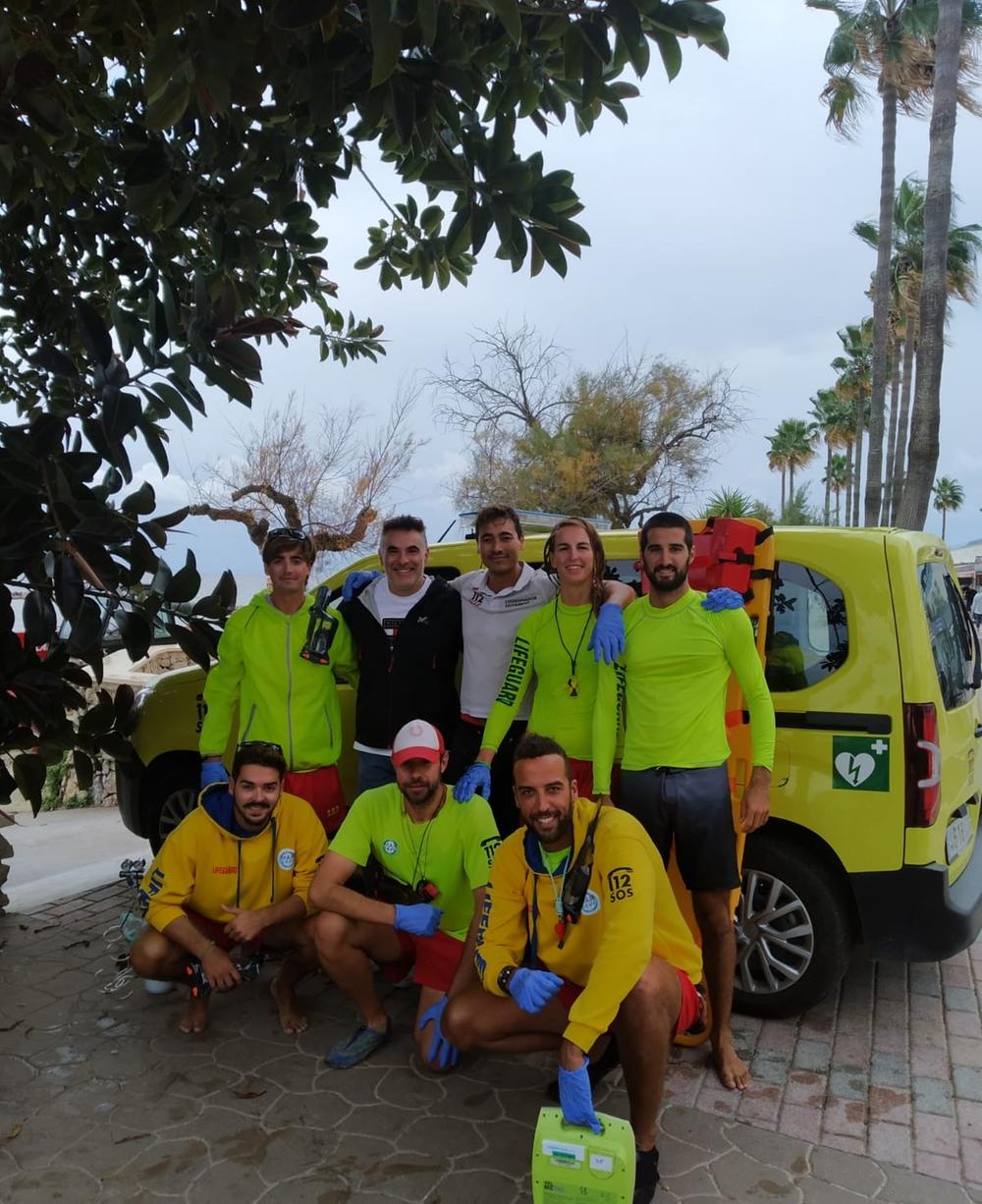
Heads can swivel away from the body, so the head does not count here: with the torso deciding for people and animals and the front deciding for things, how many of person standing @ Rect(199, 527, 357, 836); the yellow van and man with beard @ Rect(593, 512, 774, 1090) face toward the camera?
2

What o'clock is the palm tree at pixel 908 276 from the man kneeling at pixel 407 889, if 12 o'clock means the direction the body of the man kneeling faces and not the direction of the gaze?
The palm tree is roughly at 7 o'clock from the man kneeling.

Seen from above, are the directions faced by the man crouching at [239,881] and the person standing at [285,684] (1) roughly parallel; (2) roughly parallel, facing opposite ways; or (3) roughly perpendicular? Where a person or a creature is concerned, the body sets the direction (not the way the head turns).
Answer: roughly parallel

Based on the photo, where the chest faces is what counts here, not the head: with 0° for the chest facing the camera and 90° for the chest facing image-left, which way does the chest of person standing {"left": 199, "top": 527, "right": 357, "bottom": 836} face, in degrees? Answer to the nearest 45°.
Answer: approximately 0°

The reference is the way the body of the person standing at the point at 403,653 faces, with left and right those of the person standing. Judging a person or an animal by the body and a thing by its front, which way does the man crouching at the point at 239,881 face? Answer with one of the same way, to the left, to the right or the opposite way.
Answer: the same way

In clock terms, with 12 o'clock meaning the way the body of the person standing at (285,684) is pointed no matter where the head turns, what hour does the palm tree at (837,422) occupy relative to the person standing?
The palm tree is roughly at 7 o'clock from the person standing.

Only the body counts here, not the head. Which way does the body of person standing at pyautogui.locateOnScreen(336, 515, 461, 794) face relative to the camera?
toward the camera

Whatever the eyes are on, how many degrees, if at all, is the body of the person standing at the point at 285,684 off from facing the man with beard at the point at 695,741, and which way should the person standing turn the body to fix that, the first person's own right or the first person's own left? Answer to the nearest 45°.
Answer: approximately 45° to the first person's own left

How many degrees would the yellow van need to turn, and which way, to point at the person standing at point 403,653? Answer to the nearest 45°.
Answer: approximately 45° to its left

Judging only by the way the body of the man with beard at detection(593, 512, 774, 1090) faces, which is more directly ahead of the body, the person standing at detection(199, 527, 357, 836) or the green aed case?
the green aed case

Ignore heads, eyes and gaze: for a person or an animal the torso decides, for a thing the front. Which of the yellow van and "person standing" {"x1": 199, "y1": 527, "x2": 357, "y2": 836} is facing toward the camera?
the person standing

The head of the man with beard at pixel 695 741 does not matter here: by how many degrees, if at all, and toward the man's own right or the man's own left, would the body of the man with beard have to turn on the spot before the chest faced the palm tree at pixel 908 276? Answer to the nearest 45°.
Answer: approximately 180°

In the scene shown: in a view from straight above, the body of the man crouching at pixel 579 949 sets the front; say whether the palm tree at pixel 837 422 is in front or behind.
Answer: behind

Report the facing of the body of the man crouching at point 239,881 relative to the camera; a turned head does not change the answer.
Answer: toward the camera

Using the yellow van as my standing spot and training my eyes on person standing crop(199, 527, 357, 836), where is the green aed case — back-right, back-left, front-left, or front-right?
front-left

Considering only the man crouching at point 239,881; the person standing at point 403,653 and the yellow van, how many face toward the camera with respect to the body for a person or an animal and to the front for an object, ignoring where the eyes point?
2
